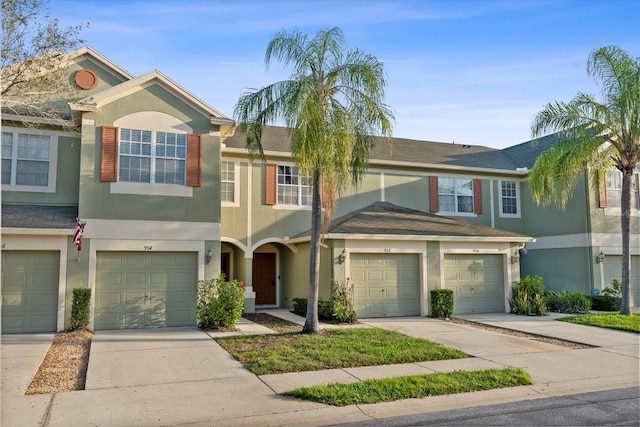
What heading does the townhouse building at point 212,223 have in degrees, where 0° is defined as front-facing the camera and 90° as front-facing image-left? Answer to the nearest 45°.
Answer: approximately 0°

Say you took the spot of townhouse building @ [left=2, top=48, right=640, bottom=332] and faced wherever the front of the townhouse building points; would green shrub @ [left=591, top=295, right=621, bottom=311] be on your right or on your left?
on your left

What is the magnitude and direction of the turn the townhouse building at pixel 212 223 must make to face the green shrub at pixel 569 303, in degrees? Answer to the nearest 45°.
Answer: approximately 90° to its left
